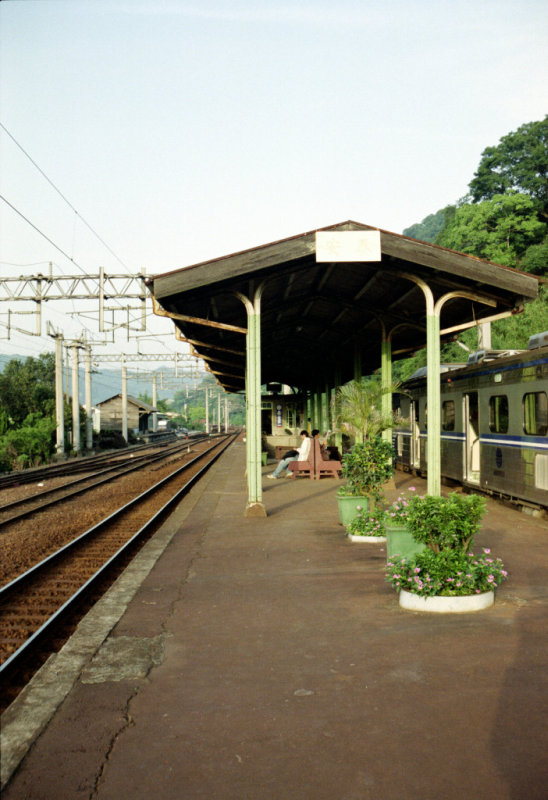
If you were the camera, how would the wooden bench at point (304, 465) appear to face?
facing to the left of the viewer

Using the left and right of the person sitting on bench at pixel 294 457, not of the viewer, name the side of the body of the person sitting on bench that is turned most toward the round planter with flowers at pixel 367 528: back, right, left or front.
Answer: left

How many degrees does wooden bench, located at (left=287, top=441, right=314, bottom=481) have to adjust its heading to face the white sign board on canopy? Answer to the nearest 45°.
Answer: approximately 90° to its left

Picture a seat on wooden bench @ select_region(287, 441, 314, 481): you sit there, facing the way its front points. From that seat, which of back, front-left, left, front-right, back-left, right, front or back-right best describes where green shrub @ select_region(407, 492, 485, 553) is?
left

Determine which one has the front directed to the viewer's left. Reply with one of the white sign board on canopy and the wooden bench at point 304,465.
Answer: the wooden bench

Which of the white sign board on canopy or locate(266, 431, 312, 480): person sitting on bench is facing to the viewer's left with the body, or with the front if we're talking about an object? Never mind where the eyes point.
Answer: the person sitting on bench

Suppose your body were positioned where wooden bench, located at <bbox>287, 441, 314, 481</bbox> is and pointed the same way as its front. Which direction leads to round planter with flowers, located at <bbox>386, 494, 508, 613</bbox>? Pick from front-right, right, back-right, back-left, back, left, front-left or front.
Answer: left

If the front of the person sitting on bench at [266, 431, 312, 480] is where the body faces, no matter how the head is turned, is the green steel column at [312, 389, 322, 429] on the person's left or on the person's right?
on the person's right

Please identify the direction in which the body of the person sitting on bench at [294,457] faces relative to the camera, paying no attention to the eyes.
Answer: to the viewer's left

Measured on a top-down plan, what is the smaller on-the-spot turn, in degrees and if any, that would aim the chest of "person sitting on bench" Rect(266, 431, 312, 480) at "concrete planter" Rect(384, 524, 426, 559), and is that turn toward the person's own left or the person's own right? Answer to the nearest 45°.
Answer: approximately 90° to the person's own left

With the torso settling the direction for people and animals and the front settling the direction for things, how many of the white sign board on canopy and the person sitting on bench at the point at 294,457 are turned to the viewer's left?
1

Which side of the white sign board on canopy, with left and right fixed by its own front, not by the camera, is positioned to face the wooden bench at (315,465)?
back

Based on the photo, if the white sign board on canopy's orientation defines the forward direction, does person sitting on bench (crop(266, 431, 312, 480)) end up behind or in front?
behind
